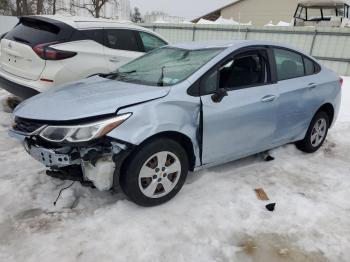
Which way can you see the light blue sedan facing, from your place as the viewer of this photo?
facing the viewer and to the left of the viewer

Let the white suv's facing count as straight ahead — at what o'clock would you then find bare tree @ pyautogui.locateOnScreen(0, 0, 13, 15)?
The bare tree is roughly at 10 o'clock from the white suv.

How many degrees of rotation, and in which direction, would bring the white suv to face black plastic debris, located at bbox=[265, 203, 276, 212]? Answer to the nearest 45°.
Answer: approximately 90° to its right

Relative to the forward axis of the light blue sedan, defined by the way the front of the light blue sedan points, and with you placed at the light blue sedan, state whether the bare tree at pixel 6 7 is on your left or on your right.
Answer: on your right

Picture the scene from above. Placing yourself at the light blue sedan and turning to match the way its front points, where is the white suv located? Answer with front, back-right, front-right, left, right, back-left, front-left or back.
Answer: right

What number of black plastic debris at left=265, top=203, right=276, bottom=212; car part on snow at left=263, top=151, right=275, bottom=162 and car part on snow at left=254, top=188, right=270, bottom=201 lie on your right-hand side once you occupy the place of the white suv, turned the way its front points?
3

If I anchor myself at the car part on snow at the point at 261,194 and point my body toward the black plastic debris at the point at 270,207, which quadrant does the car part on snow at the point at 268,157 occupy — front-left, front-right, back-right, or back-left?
back-left

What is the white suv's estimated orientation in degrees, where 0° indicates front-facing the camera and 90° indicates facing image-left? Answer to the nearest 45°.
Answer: approximately 225°

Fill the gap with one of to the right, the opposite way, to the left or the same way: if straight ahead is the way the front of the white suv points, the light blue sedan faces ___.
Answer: the opposite way
